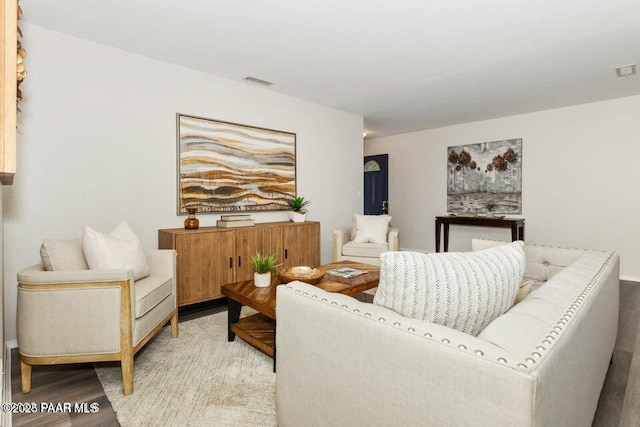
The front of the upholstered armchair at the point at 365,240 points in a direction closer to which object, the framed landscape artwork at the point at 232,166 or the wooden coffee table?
the wooden coffee table

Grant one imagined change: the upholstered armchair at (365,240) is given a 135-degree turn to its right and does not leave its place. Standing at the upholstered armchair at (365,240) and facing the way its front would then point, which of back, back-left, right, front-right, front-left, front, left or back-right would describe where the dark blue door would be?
front-right

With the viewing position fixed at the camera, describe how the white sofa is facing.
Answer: facing away from the viewer and to the left of the viewer

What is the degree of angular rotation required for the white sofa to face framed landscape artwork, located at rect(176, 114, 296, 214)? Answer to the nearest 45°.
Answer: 0° — it already faces it

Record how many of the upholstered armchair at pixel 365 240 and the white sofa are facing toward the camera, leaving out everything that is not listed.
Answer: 1

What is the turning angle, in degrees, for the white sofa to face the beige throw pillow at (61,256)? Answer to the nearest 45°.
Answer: approximately 45° to its left

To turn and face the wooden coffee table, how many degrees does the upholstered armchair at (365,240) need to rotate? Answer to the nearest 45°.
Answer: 0° — it already faces it

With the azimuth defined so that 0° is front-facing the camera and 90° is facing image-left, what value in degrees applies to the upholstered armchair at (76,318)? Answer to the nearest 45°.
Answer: approximately 315°

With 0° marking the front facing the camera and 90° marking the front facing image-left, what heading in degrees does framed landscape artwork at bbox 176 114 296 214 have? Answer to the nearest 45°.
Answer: approximately 315°

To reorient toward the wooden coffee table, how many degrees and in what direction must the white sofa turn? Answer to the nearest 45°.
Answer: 0° — it already faces it

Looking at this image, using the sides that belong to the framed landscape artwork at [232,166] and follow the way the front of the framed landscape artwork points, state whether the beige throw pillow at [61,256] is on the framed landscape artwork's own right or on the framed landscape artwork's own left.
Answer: on the framed landscape artwork's own right

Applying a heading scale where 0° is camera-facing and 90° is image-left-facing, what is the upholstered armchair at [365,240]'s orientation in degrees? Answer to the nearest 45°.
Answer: approximately 0°

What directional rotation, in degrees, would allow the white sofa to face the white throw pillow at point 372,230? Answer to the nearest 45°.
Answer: approximately 45° to its right

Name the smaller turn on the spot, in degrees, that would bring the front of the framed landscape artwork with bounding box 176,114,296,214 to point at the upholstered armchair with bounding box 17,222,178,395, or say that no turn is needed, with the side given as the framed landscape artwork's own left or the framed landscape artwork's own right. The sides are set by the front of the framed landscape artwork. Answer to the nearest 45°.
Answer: approximately 90° to the framed landscape artwork's own right
